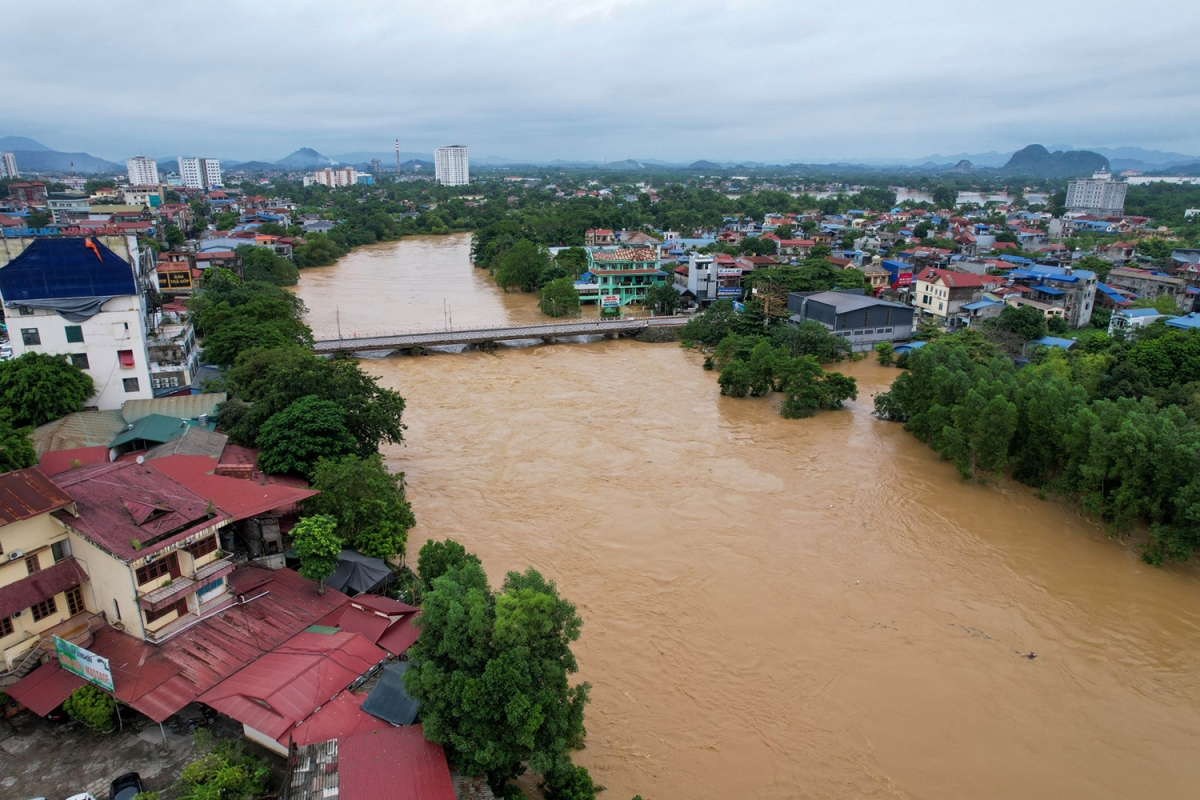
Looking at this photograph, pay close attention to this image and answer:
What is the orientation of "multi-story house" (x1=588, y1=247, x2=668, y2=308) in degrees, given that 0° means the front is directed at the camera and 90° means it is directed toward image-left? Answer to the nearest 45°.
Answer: approximately 0°

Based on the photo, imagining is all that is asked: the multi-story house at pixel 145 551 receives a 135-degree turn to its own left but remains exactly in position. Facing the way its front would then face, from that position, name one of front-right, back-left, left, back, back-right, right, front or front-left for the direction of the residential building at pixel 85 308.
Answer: front

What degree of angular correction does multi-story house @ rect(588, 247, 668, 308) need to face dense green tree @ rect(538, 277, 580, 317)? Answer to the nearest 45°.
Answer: approximately 45° to its right

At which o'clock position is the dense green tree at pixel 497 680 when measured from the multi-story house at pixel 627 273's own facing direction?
The dense green tree is roughly at 12 o'clock from the multi-story house.

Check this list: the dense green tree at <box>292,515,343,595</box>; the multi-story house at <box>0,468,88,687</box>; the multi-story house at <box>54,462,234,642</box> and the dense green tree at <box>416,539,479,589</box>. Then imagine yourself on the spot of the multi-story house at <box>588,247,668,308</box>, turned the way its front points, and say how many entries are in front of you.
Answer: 4

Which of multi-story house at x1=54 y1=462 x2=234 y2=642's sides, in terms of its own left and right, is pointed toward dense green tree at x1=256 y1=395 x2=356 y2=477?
left

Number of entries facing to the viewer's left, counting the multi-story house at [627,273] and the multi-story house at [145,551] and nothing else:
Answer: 0

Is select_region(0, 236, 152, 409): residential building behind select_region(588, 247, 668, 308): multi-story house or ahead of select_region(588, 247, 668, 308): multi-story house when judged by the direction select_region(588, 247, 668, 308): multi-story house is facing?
ahead

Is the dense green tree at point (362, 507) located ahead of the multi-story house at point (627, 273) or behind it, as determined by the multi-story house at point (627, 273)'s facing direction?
ahead

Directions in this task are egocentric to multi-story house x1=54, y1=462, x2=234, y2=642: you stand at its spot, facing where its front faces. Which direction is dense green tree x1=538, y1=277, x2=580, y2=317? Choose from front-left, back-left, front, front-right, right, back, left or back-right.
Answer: left

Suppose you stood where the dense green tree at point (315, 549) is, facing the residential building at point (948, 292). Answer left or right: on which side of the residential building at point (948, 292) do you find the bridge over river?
left

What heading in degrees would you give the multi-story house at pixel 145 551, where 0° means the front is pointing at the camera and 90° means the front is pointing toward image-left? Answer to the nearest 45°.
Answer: approximately 315°

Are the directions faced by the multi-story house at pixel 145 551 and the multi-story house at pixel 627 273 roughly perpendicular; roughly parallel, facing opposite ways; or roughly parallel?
roughly perpendicular

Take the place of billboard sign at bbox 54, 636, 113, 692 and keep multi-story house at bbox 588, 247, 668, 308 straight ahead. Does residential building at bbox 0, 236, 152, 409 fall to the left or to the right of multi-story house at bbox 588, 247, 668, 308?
left

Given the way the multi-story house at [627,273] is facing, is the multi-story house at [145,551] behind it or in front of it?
in front

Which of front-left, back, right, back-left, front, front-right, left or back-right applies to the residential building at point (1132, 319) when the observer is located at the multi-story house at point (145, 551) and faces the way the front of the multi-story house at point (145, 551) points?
front-left

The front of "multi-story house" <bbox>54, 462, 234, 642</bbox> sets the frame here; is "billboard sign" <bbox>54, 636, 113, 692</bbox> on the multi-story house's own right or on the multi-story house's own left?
on the multi-story house's own right
